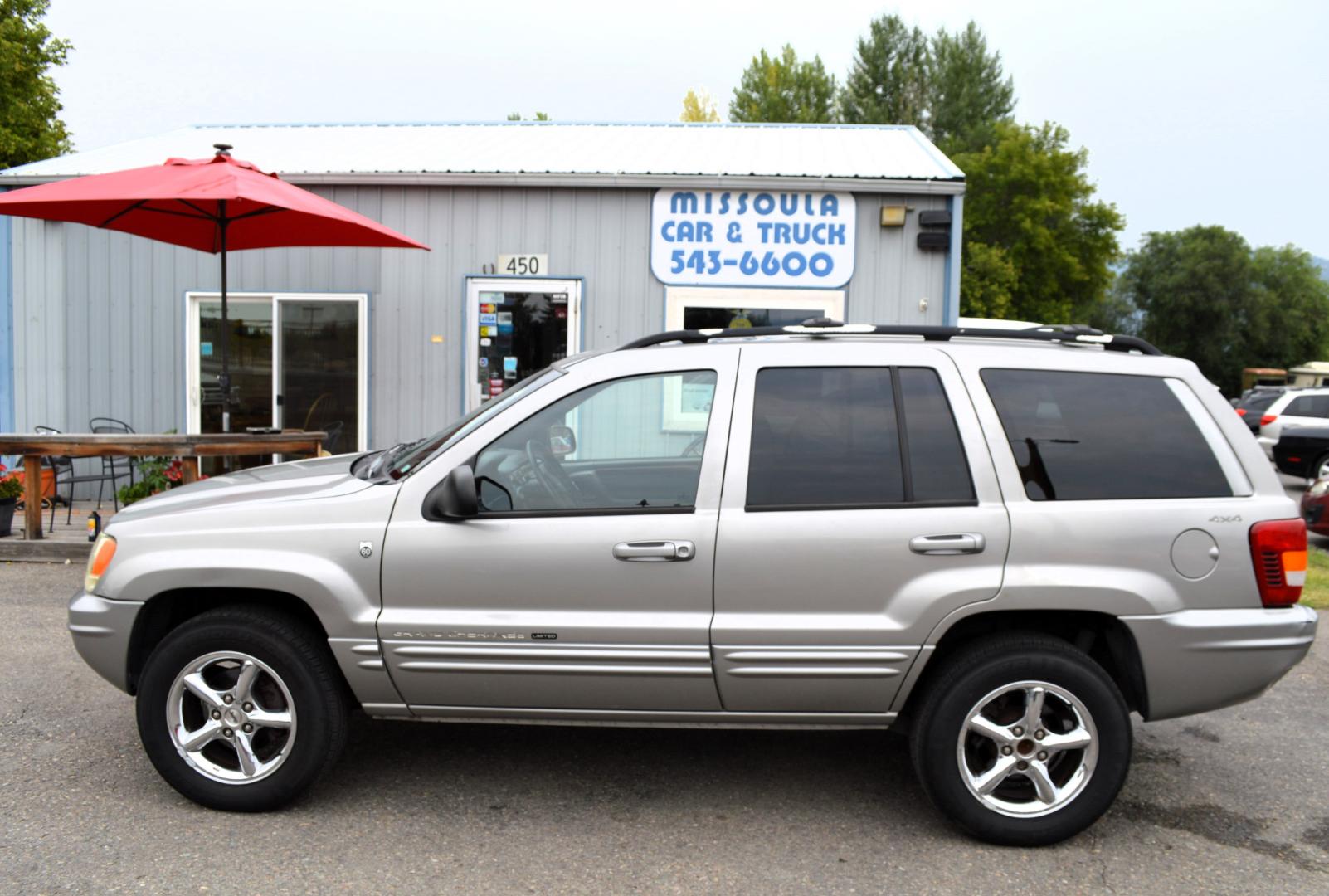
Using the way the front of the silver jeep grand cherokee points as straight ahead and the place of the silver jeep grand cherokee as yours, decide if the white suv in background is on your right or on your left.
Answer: on your right

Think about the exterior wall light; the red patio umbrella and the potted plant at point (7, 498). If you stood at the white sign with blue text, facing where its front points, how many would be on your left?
1

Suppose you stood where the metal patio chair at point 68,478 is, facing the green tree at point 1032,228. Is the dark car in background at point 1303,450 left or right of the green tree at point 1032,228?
right

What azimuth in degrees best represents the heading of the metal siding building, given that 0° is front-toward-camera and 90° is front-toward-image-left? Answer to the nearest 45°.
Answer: approximately 0°

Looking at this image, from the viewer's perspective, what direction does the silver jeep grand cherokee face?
to the viewer's left

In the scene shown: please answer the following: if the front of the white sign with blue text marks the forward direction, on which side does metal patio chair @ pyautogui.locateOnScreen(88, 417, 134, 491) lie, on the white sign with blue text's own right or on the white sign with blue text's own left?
on the white sign with blue text's own right

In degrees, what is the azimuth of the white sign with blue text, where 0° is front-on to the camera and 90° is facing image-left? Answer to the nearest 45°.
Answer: approximately 0°

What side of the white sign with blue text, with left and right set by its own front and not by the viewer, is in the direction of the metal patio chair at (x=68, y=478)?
right

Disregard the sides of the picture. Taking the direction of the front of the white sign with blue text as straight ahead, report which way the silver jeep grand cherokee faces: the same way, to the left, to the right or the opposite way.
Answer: to the right

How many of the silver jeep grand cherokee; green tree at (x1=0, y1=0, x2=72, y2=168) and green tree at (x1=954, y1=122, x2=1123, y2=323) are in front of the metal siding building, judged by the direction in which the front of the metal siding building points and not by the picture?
1

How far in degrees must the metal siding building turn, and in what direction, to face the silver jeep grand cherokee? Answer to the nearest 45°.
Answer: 0° — it already faces it

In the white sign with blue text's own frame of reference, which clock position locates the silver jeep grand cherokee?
The silver jeep grand cherokee is roughly at 12 o'clock from the white sign with blue text.
